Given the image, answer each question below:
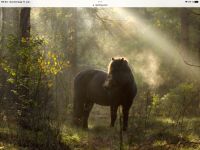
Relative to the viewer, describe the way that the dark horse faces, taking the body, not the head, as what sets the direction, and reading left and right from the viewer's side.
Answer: facing the viewer and to the right of the viewer

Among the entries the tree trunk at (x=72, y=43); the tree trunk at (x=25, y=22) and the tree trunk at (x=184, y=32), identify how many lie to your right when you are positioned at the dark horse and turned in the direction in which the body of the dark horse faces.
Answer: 1

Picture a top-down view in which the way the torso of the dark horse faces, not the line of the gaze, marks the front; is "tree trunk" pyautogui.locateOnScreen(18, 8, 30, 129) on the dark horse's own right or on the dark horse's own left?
on the dark horse's own right

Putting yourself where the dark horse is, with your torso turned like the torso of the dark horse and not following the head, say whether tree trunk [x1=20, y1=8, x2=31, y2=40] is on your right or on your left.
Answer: on your right

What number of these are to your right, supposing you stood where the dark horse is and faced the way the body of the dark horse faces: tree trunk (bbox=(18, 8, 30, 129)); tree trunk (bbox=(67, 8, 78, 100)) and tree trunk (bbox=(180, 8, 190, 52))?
1

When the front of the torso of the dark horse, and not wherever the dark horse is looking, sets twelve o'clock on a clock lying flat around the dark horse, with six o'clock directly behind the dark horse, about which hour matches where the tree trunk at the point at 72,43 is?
The tree trunk is roughly at 7 o'clock from the dark horse.
